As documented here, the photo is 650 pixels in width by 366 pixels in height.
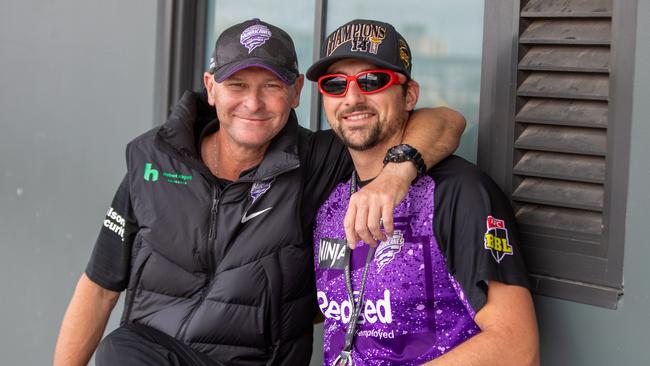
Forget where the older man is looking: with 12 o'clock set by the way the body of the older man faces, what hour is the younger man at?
The younger man is roughly at 10 o'clock from the older man.

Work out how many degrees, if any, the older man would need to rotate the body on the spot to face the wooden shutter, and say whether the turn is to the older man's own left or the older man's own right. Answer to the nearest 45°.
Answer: approximately 90° to the older man's own left

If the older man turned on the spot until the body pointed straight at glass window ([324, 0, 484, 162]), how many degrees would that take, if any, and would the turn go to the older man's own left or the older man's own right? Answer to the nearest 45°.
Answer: approximately 90° to the older man's own left

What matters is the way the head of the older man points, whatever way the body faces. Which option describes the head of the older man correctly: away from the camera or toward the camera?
toward the camera

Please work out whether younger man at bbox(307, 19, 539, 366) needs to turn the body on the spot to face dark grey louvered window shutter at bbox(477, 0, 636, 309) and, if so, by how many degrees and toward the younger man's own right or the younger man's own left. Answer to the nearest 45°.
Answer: approximately 135° to the younger man's own left

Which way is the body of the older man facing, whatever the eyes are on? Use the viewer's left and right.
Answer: facing the viewer

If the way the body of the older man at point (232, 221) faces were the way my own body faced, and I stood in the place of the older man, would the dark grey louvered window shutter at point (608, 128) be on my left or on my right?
on my left

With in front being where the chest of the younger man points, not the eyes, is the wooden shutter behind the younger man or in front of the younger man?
behind

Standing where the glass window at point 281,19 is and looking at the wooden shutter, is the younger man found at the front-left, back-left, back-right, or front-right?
front-right

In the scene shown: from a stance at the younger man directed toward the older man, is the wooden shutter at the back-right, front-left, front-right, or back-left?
back-right

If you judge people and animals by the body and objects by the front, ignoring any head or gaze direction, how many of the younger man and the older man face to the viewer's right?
0

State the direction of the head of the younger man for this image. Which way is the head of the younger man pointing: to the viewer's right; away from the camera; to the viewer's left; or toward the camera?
toward the camera
